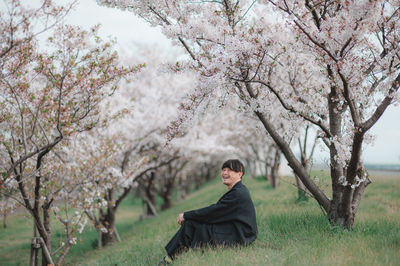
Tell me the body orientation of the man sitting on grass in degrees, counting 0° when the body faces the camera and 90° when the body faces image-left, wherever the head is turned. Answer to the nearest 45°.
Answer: approximately 90°

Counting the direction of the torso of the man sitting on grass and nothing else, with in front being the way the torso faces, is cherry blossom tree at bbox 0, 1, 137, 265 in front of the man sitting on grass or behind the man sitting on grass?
in front

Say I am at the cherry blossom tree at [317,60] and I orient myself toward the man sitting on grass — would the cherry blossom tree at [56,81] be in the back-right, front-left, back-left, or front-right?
front-right
